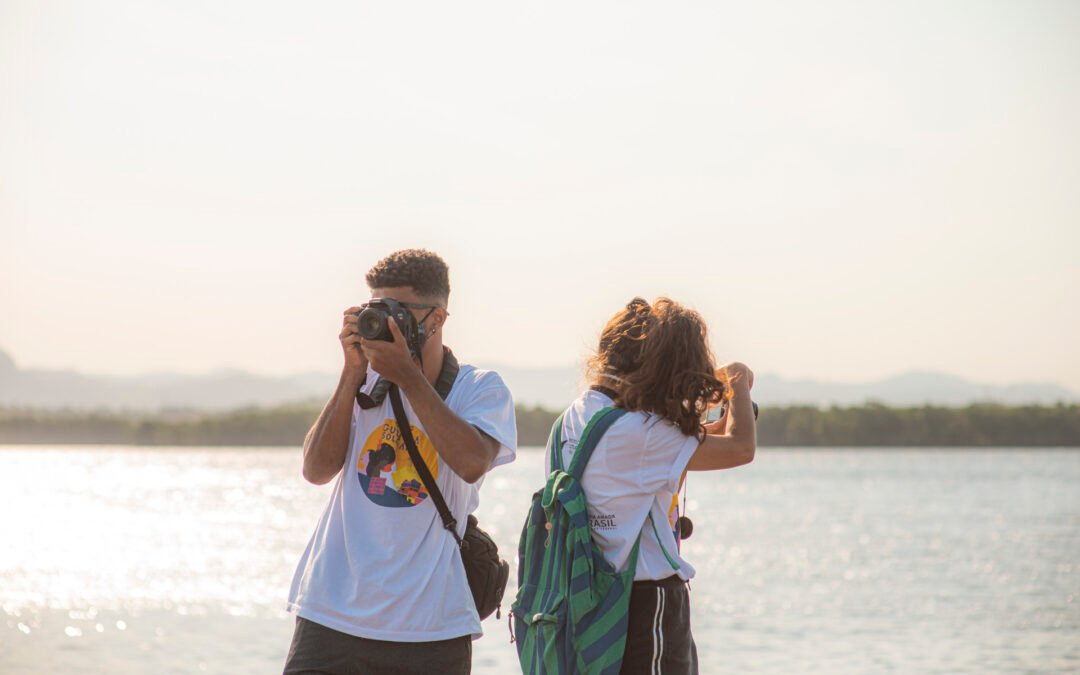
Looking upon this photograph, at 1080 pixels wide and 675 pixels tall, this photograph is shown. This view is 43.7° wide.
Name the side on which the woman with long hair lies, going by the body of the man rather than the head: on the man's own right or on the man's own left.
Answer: on the man's own left

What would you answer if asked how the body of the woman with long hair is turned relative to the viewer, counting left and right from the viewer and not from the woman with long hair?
facing away from the viewer and to the right of the viewer

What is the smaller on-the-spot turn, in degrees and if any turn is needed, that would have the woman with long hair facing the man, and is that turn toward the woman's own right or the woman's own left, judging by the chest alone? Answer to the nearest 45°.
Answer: approximately 135° to the woman's own left

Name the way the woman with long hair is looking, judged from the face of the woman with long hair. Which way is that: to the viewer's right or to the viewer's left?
to the viewer's right

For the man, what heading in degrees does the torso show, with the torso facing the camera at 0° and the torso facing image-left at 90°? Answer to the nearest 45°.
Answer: approximately 45°

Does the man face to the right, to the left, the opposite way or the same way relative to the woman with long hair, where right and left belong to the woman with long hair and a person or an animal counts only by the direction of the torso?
the opposite way
